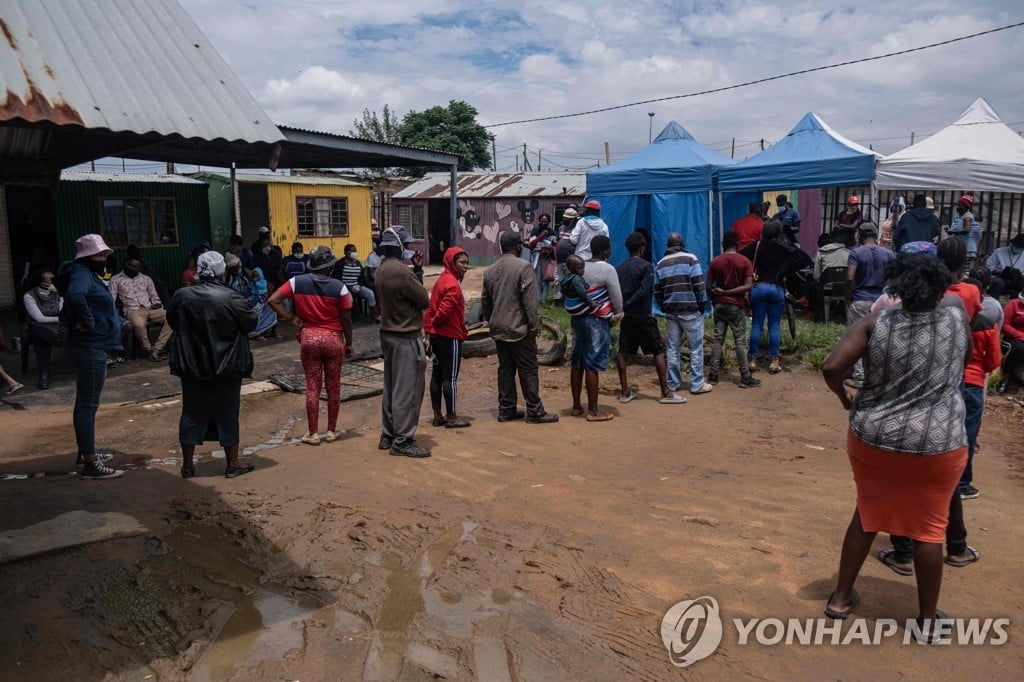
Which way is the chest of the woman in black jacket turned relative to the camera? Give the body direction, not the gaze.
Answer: away from the camera

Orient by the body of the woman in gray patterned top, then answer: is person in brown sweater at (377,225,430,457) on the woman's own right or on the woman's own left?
on the woman's own left

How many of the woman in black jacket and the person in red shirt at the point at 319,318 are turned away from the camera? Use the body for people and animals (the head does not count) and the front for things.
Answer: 2

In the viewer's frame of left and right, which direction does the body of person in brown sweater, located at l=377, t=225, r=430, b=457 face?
facing away from the viewer and to the right of the viewer

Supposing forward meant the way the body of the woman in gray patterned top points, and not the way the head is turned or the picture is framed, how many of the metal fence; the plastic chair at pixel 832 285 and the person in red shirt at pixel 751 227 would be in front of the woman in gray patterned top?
3

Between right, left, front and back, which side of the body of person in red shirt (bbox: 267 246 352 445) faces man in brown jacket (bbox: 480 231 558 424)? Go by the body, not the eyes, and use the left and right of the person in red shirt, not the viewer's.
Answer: right

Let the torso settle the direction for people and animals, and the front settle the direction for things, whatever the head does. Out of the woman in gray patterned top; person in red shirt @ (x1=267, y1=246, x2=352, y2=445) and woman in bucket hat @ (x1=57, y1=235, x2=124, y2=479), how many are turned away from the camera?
2

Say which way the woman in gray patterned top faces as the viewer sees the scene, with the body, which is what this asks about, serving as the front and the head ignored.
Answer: away from the camera

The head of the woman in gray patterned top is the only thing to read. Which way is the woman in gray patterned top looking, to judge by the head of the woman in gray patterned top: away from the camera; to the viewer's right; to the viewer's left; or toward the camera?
away from the camera

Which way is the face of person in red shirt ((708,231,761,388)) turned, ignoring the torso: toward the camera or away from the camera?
away from the camera

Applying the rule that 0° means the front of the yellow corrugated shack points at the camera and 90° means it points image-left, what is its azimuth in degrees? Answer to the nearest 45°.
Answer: approximately 0°

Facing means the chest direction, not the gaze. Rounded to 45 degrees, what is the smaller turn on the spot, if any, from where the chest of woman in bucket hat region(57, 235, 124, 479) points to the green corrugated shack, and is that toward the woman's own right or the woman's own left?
approximately 90° to the woman's own left

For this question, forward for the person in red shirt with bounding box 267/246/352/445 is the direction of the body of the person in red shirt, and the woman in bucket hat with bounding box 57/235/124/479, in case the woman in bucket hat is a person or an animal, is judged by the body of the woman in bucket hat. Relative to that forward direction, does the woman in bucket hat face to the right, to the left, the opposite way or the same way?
to the right

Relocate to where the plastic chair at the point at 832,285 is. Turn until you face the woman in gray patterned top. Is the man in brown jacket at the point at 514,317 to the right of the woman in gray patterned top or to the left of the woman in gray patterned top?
right
